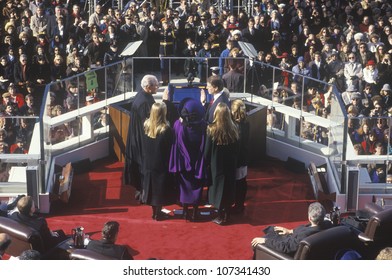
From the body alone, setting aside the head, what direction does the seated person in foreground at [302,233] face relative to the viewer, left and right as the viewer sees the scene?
facing away from the viewer and to the left of the viewer

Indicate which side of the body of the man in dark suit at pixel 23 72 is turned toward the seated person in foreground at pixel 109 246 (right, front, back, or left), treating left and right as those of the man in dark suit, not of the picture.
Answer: front

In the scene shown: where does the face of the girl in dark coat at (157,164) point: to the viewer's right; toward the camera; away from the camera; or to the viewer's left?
away from the camera

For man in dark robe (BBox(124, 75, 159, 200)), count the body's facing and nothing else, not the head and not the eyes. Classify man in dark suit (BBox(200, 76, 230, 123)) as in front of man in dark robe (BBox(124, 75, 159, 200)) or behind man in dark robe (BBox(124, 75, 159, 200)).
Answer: in front

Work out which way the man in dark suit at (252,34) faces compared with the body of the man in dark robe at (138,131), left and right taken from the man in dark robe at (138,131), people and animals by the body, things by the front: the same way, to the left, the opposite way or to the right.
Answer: to the right

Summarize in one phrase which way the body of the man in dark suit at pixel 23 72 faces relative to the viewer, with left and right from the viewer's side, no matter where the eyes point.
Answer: facing the viewer

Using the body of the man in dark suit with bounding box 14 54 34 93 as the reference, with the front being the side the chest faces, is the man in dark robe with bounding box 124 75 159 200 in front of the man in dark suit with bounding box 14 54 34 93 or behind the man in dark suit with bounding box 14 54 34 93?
in front

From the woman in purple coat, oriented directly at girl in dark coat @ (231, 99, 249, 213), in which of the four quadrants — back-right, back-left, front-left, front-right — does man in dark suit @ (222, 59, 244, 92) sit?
front-left

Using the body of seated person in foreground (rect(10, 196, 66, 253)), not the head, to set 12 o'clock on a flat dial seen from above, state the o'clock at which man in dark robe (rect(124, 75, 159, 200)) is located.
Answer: The man in dark robe is roughly at 12 o'clock from the seated person in foreground.

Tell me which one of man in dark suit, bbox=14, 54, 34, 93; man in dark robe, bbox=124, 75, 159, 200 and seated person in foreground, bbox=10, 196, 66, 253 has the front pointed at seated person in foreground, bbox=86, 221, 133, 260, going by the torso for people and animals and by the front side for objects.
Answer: man in dark suit, bbox=14, 54, 34, 93

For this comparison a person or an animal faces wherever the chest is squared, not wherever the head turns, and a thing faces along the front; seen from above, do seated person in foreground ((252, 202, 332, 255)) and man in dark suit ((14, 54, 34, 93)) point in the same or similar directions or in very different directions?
very different directions

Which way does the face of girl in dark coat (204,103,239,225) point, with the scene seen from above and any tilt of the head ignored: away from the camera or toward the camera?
away from the camera

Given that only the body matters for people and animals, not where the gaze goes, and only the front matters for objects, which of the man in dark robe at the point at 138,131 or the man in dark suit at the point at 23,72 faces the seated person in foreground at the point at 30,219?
the man in dark suit at the point at 23,72

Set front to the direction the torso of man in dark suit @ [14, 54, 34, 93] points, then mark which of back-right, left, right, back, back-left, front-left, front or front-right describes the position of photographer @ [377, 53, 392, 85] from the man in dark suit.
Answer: left

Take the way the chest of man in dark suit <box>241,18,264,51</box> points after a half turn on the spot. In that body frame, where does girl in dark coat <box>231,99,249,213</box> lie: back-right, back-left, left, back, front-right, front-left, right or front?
back

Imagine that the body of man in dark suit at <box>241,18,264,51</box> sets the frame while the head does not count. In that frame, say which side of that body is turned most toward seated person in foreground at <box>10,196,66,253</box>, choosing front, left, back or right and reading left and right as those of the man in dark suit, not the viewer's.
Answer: front

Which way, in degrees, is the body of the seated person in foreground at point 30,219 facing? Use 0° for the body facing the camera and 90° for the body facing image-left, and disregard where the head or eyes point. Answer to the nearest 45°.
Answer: approximately 225°

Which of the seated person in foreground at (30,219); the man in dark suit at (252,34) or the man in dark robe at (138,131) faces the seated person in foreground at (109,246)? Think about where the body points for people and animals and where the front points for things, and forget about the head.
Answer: the man in dark suit at (252,34)
